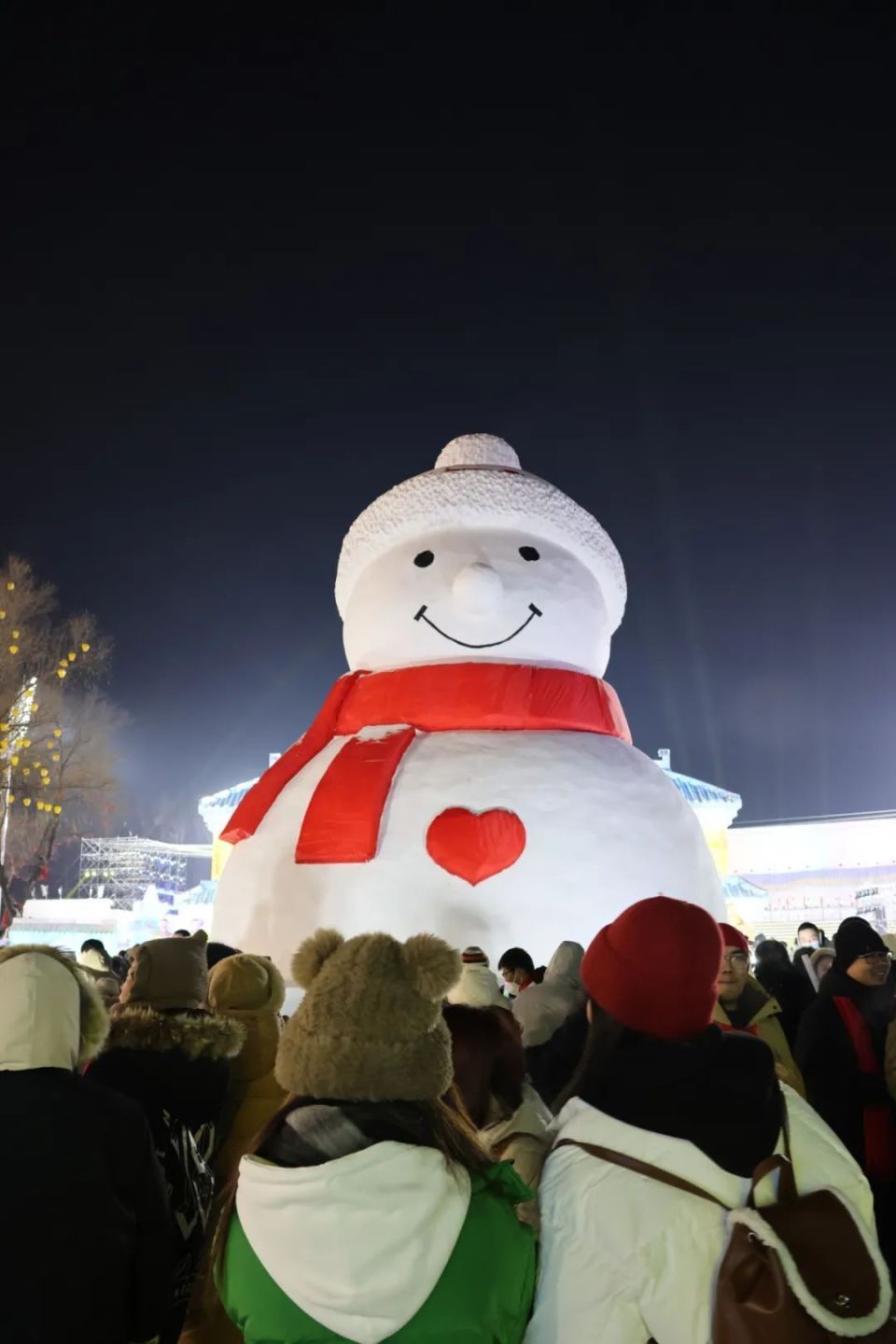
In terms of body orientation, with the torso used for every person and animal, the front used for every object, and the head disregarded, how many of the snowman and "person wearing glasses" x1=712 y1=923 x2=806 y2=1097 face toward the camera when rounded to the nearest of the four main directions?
2

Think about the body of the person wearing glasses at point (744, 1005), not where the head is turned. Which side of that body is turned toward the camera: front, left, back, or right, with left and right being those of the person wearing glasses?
front

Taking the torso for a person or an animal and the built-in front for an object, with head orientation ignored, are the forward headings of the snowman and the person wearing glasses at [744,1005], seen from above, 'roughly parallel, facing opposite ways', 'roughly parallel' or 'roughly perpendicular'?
roughly parallel

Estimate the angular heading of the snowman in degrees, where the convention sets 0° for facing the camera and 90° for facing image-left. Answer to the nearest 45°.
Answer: approximately 0°

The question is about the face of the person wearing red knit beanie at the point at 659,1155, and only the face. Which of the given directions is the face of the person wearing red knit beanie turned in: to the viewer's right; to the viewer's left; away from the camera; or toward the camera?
away from the camera

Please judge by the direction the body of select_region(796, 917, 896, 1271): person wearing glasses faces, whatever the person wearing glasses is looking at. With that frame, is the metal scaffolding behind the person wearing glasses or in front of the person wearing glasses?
behind

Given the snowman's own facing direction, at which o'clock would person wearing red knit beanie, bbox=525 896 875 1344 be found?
The person wearing red knit beanie is roughly at 12 o'clock from the snowman.

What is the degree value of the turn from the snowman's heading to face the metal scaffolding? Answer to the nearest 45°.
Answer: approximately 180°

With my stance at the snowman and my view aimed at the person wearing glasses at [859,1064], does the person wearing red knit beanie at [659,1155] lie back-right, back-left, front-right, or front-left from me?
front-right

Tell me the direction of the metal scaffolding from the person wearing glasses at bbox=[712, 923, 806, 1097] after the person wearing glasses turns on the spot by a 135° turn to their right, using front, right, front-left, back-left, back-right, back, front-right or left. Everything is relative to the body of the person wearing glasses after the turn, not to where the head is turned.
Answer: front
